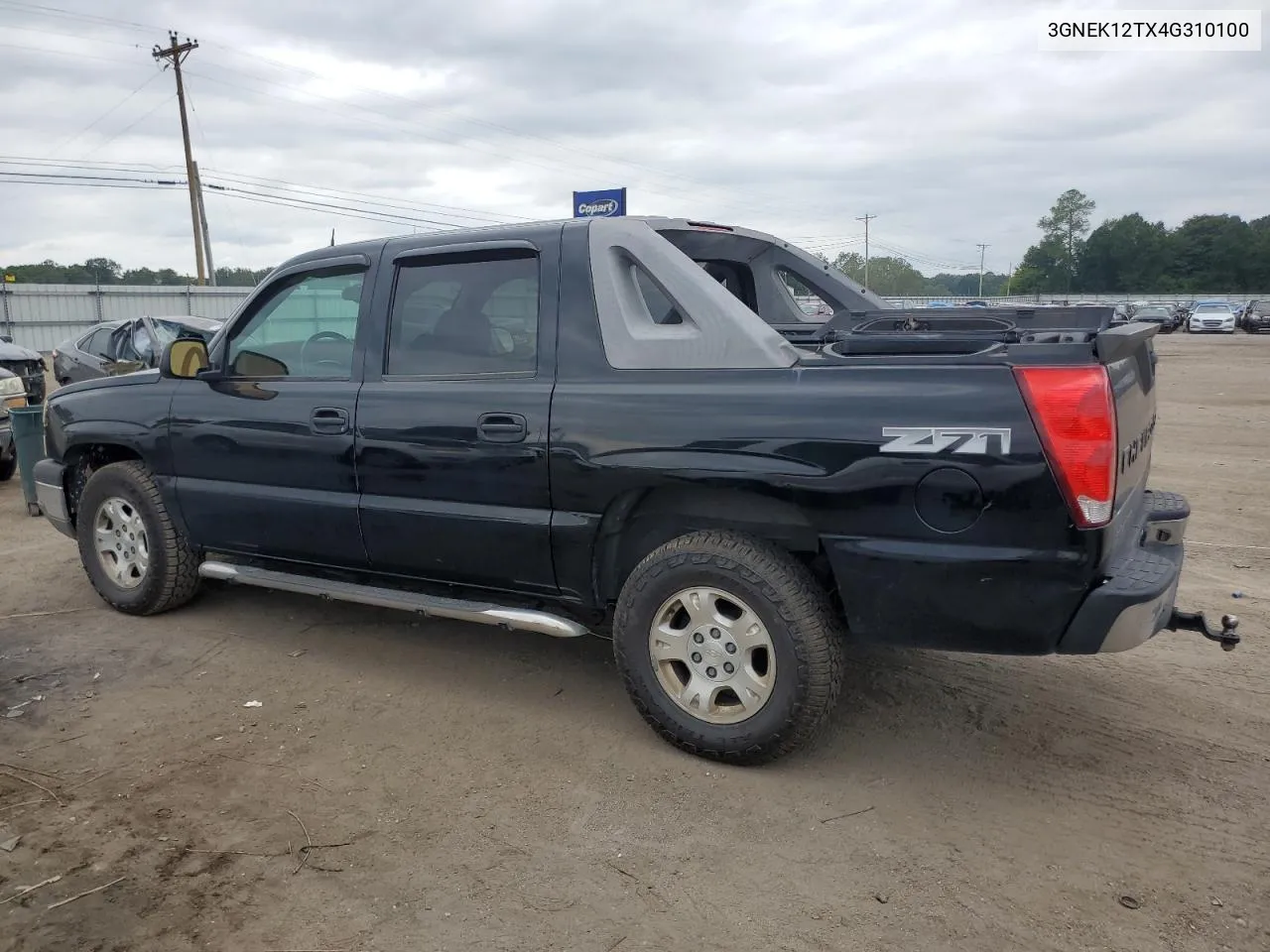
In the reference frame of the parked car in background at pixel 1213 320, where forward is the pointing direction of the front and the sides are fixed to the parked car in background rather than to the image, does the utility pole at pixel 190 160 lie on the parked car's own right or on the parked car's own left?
on the parked car's own right

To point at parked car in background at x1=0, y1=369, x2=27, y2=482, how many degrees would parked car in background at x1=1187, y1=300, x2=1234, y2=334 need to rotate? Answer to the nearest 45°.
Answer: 0° — it already faces it

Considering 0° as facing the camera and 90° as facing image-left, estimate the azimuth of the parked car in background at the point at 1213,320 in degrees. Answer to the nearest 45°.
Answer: approximately 0°

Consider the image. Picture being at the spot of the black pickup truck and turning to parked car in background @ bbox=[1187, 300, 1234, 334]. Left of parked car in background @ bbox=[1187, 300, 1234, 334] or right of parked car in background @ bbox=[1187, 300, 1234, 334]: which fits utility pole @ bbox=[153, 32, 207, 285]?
left

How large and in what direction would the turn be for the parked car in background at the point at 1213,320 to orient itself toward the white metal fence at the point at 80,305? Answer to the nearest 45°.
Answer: approximately 45° to its right

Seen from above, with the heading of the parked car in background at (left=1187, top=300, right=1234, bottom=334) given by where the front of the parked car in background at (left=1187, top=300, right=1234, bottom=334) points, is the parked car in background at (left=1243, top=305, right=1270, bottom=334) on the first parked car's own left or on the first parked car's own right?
on the first parked car's own left

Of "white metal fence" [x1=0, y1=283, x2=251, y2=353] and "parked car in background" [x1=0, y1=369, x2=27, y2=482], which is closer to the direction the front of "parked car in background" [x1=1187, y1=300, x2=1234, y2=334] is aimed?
the parked car in background

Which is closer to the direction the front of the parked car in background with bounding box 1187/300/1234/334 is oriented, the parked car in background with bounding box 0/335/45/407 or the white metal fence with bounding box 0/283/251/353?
the parked car in background

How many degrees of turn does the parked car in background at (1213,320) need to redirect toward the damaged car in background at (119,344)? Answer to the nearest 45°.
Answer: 0° — it already faces it

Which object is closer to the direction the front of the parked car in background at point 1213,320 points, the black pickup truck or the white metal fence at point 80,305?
the black pickup truck

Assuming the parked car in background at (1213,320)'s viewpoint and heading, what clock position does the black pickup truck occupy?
The black pickup truck is roughly at 12 o'clock from the parked car in background.
